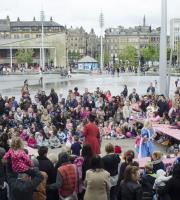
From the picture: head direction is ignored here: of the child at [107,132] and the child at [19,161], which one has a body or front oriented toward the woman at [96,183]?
the child at [107,132]

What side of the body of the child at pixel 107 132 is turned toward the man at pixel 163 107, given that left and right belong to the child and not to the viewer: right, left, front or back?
left

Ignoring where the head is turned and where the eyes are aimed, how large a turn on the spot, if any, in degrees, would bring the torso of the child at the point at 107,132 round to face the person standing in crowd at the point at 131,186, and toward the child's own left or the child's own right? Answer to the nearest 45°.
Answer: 0° — they already face them

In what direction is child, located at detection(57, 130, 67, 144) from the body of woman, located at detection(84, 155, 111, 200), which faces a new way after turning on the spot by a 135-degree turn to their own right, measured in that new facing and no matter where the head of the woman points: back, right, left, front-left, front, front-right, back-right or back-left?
back-left

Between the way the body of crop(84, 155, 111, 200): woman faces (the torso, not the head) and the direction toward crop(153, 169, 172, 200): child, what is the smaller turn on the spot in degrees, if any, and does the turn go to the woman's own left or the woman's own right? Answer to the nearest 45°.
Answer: approximately 90° to the woman's own right

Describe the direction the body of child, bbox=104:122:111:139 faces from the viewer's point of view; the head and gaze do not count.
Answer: toward the camera

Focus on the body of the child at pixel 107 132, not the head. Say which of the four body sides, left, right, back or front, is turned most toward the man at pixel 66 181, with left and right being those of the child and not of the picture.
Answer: front

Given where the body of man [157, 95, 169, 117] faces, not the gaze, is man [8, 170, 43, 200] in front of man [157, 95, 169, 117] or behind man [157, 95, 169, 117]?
in front

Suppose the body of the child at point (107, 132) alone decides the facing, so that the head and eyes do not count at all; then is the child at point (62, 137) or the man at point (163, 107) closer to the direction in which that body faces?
the child

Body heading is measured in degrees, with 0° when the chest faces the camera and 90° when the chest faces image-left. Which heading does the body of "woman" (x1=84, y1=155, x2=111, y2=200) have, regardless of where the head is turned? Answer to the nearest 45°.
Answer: approximately 180°

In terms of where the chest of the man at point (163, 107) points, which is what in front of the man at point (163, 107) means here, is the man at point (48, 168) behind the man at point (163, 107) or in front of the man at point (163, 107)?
in front

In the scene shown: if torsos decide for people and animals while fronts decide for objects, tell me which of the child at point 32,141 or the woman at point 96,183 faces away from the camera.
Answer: the woman
